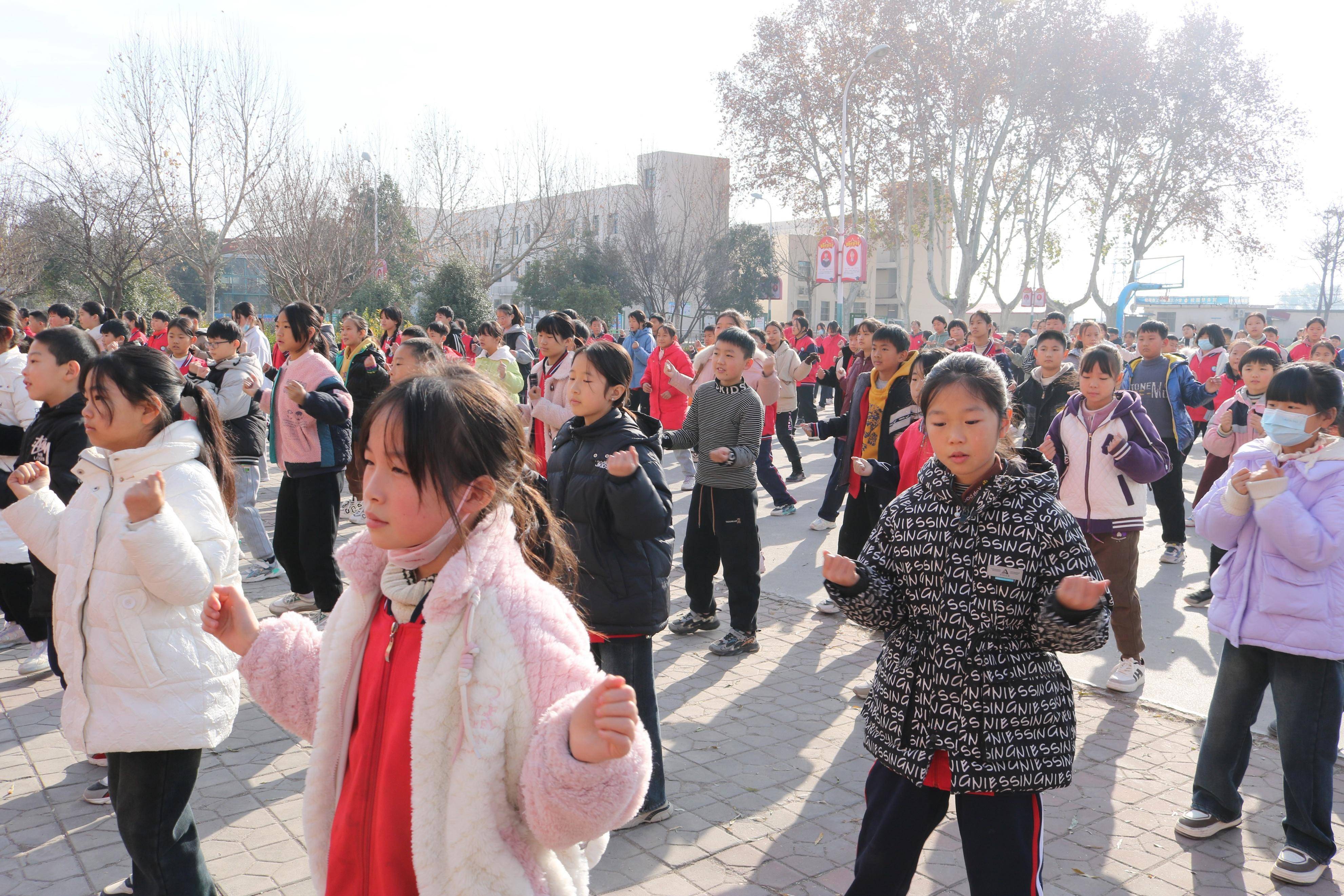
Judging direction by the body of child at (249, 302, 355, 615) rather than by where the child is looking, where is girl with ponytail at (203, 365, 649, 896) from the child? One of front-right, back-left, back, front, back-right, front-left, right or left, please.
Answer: front-left

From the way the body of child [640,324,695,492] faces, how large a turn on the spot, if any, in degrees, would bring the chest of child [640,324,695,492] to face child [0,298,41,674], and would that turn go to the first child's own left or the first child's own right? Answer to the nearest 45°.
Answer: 0° — they already face them

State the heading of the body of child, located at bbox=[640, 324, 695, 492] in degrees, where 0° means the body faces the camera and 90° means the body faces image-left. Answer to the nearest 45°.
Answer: approximately 45°

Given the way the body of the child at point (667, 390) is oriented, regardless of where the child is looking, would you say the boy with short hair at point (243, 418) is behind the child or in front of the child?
in front

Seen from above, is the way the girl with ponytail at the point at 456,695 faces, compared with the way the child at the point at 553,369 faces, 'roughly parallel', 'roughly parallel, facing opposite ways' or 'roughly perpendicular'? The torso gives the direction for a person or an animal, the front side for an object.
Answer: roughly parallel

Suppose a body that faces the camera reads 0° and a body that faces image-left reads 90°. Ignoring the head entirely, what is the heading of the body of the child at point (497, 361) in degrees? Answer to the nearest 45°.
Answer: approximately 45°

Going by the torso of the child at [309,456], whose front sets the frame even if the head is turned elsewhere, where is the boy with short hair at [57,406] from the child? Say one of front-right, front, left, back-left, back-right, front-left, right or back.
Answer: front

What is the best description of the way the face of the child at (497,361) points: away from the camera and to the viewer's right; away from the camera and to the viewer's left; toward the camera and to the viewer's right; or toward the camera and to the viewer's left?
toward the camera and to the viewer's left

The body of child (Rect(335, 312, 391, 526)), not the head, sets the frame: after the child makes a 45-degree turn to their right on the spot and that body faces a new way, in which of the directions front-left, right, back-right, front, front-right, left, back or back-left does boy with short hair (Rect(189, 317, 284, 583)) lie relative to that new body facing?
front-left

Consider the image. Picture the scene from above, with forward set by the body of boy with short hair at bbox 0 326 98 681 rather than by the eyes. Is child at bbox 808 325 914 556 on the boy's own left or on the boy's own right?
on the boy's own left

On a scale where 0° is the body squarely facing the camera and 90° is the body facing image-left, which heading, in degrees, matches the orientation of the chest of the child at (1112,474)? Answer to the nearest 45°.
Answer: approximately 45°

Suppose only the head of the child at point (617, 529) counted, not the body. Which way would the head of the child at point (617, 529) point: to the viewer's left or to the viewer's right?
to the viewer's left

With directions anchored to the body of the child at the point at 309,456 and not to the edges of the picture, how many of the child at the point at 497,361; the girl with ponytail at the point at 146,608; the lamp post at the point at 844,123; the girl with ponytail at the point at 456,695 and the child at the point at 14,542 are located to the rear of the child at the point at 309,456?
2

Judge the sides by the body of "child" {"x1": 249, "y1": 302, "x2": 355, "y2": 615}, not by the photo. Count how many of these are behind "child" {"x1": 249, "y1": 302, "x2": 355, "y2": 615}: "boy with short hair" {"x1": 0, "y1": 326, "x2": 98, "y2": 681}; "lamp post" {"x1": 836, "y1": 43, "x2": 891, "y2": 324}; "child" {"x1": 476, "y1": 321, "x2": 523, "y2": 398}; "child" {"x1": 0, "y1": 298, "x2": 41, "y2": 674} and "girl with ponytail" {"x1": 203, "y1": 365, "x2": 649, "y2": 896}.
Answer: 2

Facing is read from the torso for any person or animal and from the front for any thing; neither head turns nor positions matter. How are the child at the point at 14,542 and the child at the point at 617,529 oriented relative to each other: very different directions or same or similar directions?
same or similar directions

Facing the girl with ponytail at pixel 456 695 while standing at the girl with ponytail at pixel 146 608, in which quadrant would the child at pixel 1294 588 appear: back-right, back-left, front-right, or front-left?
front-left

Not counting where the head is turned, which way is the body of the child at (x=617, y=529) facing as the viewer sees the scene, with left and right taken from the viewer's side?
facing the viewer and to the left of the viewer

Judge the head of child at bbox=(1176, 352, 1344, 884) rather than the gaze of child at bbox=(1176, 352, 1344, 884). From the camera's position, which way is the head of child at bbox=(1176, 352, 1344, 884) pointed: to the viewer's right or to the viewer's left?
to the viewer's left
